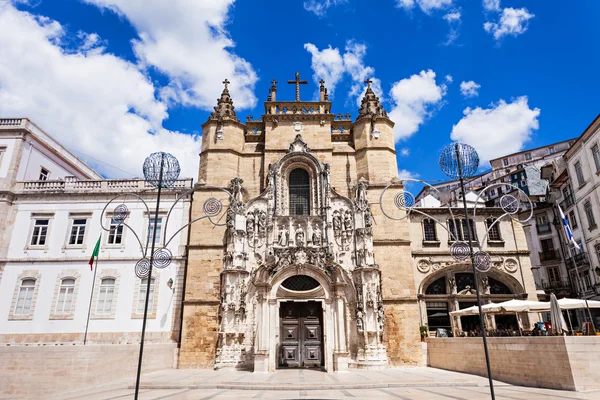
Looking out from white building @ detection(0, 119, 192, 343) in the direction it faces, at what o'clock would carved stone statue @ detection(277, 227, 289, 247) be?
The carved stone statue is roughly at 10 o'clock from the white building.

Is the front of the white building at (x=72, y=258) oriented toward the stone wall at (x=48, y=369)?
yes

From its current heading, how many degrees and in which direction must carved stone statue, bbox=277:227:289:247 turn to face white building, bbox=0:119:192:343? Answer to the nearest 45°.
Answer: approximately 90° to its right

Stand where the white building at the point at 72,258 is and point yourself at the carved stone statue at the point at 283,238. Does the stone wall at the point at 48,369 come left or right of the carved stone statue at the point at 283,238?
right

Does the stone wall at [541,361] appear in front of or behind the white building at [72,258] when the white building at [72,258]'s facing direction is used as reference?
in front

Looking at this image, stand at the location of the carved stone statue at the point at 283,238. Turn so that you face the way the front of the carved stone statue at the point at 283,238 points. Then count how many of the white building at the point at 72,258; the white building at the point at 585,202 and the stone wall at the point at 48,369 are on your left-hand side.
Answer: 1

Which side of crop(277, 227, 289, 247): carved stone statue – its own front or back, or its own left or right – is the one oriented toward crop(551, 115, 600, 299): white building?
left

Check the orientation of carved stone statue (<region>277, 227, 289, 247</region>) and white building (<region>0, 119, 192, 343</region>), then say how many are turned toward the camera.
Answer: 2

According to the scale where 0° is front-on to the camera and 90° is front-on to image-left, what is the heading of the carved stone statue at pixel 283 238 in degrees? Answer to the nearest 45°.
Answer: approximately 0°

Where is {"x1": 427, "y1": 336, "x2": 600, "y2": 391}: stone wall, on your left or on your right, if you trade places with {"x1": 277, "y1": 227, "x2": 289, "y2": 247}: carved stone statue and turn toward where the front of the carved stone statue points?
on your left

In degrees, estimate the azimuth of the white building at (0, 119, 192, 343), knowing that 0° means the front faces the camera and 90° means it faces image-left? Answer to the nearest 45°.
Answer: approximately 0°
